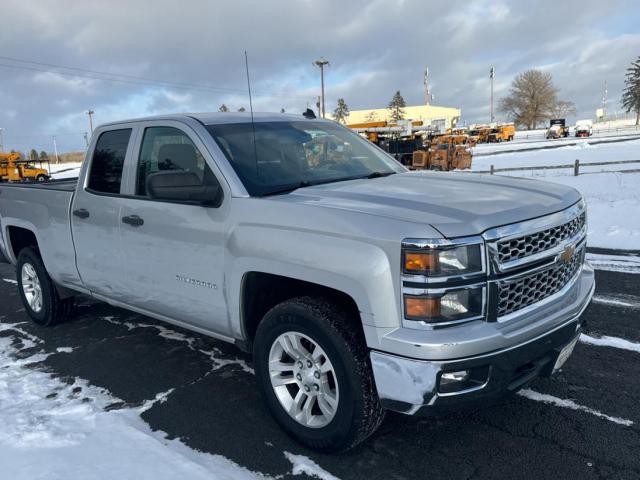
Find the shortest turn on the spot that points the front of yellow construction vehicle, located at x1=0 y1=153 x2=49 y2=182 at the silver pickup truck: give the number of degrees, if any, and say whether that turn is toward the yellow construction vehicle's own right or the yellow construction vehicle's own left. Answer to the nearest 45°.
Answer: approximately 90° to the yellow construction vehicle's own right

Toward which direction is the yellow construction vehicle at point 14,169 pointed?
to the viewer's right

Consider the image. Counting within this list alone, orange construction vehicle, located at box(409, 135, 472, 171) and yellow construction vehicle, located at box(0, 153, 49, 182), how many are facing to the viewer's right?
1

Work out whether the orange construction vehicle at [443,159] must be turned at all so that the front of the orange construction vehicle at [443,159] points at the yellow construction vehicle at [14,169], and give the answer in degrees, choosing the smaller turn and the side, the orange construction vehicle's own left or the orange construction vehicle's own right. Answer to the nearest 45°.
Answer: approximately 45° to the orange construction vehicle's own right

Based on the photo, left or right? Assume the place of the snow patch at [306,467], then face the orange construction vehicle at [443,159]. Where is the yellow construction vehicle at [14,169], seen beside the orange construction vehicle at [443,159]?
left

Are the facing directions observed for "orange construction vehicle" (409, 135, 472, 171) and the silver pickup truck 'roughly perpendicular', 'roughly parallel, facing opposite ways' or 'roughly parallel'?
roughly perpendicular

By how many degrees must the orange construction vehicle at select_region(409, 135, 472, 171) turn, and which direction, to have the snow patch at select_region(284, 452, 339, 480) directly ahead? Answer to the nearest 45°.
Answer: approximately 45° to its left

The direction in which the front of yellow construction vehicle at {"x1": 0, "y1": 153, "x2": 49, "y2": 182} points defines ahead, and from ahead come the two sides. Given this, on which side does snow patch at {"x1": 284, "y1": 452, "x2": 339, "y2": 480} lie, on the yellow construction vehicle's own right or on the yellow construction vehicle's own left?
on the yellow construction vehicle's own right

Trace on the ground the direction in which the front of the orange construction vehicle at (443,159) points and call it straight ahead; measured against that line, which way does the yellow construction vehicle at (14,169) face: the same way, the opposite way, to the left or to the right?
the opposite way

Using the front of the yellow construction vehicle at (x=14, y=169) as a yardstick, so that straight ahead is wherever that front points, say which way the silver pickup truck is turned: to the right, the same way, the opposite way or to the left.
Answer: to the right

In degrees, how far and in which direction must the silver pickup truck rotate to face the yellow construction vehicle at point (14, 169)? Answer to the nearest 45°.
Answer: approximately 180°

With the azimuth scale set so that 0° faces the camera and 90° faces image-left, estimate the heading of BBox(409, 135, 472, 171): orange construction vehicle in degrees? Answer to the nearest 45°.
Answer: approximately 45°
